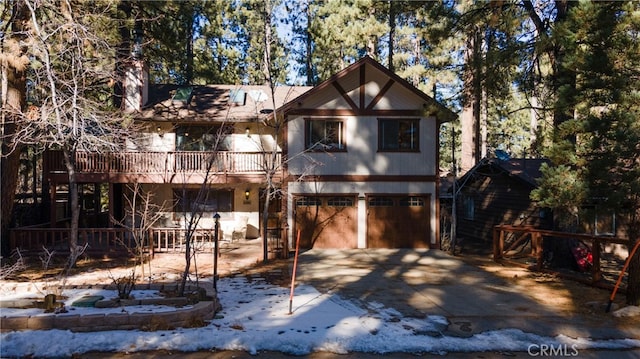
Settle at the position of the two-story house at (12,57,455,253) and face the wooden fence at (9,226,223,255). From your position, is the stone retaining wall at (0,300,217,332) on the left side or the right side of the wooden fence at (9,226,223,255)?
left

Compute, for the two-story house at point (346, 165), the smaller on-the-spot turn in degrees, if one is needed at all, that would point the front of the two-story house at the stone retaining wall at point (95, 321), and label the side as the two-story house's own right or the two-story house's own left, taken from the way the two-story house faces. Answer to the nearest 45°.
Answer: approximately 45° to the two-story house's own right

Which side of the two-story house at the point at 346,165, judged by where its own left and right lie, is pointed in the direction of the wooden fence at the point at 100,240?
right

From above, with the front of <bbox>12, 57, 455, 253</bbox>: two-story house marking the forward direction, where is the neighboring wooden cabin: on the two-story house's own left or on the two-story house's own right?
on the two-story house's own left

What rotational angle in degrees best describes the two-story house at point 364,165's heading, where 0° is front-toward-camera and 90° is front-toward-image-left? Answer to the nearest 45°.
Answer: approximately 0°

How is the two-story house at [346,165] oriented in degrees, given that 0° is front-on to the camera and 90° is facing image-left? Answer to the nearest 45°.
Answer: approximately 0°
